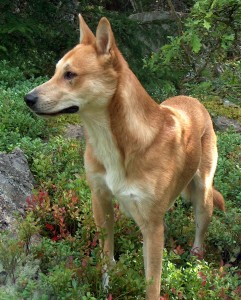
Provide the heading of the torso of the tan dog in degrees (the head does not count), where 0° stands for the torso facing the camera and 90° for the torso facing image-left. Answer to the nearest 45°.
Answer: approximately 45°

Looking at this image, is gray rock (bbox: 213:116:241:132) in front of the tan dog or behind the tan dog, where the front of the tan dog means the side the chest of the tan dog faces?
behind

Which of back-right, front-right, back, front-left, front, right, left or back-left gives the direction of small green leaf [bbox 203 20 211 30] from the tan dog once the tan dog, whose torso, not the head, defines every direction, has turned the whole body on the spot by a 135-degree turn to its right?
front-right

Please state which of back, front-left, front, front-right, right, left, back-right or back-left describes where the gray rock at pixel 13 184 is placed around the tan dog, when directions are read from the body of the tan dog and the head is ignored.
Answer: right
